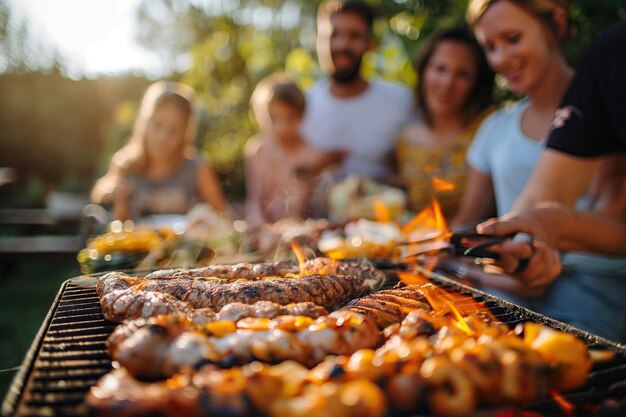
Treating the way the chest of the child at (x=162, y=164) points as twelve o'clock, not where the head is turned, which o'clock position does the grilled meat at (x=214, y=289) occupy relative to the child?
The grilled meat is roughly at 12 o'clock from the child.

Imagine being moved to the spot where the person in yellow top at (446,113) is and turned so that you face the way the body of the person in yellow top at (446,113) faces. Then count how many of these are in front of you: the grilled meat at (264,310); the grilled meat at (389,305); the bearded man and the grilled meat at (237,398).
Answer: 3

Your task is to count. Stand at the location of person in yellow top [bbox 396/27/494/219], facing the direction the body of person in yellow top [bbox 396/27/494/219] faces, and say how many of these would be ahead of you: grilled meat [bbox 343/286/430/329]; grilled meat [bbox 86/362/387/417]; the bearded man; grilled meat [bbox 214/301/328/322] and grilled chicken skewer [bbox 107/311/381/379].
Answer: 4

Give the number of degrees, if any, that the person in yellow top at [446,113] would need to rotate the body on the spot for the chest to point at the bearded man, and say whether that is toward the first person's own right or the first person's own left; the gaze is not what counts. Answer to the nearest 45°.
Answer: approximately 135° to the first person's own right

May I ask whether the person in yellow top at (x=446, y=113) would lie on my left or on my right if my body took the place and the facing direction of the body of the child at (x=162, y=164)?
on my left

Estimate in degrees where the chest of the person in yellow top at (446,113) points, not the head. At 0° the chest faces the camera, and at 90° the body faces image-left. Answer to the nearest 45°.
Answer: approximately 0°

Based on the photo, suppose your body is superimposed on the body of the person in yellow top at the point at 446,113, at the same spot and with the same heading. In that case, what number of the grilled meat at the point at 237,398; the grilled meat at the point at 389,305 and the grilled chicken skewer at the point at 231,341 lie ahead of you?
3

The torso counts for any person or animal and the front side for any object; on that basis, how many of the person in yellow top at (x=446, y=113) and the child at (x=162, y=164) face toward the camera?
2

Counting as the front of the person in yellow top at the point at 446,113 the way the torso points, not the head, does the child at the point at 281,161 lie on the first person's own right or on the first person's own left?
on the first person's own right

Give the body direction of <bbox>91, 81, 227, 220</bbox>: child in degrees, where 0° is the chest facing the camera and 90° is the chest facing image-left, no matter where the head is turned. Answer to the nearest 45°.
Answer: approximately 0°
